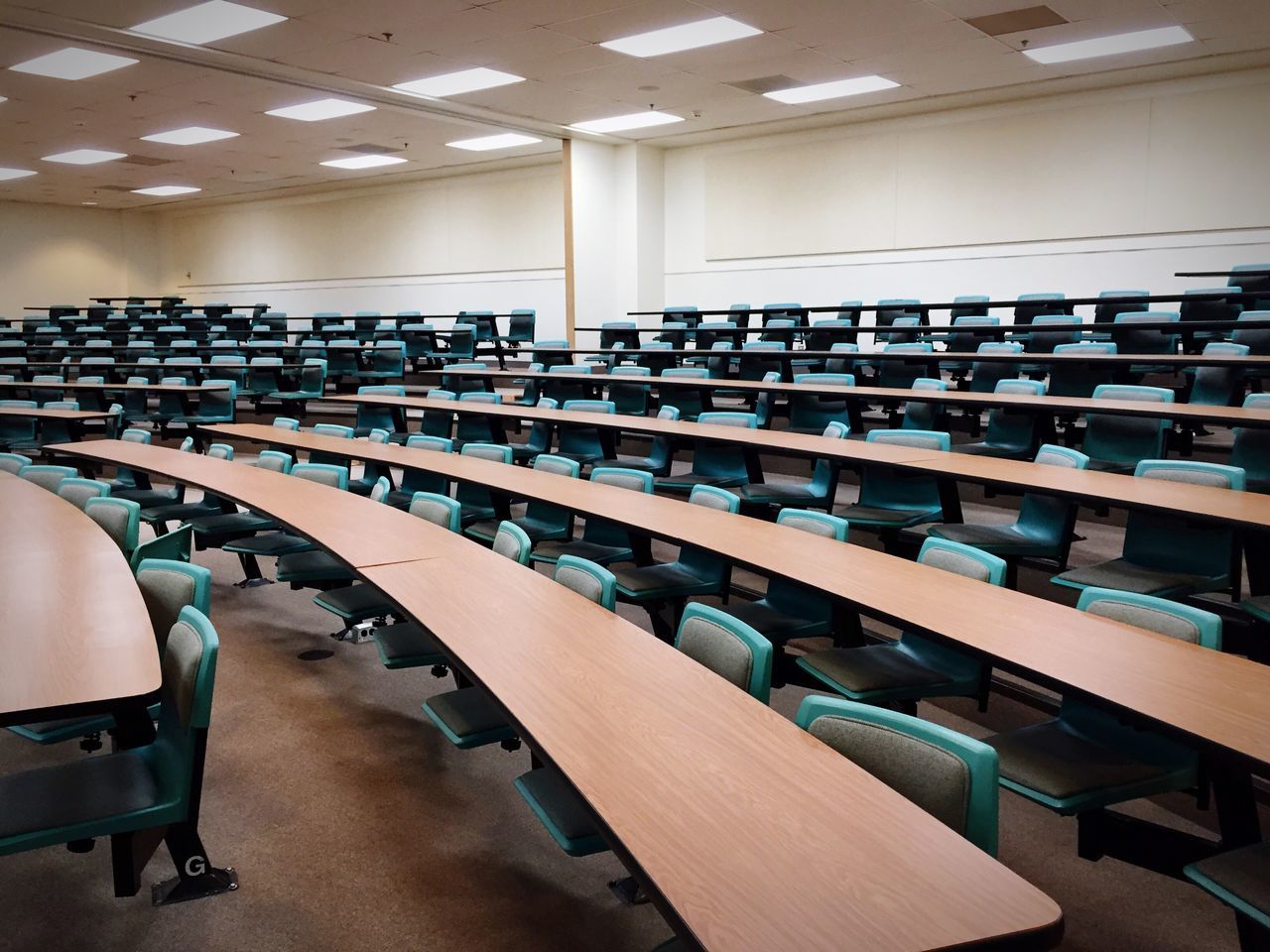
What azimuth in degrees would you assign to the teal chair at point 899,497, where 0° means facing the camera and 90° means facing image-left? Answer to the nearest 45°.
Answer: approximately 45°

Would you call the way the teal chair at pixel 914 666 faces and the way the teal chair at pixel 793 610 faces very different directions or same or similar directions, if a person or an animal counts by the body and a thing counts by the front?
same or similar directions

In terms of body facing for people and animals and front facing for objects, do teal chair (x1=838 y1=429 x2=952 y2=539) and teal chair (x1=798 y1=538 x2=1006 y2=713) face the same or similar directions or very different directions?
same or similar directions

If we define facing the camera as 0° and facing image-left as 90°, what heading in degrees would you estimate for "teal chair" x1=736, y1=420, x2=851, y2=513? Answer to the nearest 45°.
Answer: approximately 90°

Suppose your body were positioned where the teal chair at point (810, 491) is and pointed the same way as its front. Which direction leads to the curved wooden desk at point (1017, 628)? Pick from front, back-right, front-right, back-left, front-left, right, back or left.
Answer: left

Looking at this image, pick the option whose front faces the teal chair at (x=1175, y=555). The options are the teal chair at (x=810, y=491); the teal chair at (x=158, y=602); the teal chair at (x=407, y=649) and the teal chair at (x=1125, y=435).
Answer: the teal chair at (x=1125, y=435)

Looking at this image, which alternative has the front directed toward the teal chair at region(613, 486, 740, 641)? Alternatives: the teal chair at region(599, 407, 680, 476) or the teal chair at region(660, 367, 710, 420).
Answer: the teal chair at region(660, 367, 710, 420)

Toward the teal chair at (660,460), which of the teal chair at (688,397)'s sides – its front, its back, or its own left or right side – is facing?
front

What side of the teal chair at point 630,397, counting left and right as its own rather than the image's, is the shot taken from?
front

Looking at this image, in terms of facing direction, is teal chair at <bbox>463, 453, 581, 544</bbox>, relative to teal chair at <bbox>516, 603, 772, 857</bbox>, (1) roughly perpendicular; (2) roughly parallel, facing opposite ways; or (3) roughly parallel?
roughly parallel
